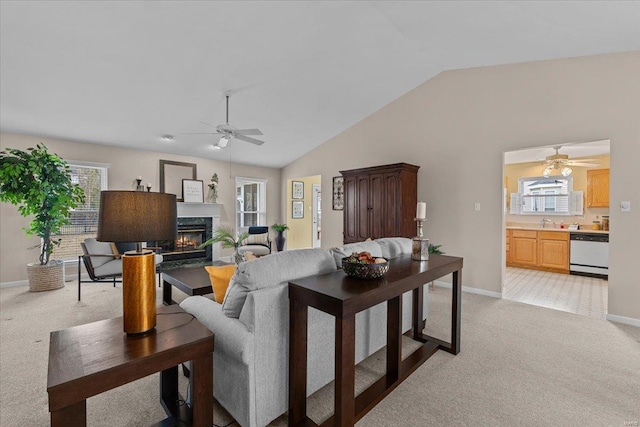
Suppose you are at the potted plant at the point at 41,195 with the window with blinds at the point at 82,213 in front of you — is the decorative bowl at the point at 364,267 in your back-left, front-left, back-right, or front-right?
back-right

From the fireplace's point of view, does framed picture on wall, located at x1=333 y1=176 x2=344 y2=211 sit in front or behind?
in front

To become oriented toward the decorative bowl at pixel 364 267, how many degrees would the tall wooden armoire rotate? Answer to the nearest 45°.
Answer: approximately 45° to its left

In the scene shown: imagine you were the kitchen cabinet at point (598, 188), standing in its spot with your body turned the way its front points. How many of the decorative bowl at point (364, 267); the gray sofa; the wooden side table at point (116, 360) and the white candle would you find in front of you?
4

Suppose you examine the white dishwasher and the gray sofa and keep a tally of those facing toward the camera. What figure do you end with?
1

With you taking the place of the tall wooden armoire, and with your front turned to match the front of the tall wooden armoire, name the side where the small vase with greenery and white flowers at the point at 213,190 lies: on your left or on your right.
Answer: on your right

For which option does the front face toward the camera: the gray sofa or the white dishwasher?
the white dishwasher

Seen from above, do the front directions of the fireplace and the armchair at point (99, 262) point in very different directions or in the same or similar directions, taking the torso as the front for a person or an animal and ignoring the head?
same or similar directions

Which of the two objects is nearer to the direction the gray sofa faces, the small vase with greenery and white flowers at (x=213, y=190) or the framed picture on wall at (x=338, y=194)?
the small vase with greenery and white flowers

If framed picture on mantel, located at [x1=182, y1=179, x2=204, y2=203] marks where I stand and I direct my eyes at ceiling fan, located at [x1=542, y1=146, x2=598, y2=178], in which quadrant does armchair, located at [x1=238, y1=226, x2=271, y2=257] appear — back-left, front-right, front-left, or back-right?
front-left

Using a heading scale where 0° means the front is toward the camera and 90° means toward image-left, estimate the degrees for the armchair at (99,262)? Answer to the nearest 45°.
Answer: approximately 315°

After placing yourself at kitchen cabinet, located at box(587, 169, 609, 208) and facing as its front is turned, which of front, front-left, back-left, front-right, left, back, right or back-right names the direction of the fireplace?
front-right

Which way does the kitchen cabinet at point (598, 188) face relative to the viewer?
toward the camera

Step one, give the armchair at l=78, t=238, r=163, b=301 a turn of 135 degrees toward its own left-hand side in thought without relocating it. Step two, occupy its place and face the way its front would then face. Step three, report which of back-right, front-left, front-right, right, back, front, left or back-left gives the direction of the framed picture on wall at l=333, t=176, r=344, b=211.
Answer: right

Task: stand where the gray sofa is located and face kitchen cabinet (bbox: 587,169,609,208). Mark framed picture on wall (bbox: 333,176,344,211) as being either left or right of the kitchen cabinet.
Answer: left

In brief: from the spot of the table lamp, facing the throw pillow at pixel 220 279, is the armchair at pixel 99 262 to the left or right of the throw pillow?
left

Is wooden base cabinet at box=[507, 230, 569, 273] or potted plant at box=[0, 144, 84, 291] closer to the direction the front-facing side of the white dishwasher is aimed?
the potted plant

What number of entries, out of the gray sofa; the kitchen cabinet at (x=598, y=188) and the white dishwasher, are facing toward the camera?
2

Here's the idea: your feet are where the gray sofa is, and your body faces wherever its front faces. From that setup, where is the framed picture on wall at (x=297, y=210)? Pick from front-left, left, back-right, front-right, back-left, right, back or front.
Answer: front-right

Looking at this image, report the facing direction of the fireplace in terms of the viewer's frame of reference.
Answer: facing the viewer and to the right of the viewer
